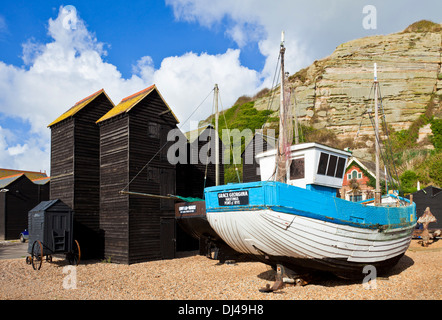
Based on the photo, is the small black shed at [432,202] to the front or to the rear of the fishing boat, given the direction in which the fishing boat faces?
to the front

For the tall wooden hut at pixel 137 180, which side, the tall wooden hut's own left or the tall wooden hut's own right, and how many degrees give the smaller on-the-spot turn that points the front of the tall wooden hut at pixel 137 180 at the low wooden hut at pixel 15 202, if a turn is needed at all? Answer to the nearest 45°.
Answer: approximately 180°

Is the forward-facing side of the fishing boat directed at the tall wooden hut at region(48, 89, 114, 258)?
no

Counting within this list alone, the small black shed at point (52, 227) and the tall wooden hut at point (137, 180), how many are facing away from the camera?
0

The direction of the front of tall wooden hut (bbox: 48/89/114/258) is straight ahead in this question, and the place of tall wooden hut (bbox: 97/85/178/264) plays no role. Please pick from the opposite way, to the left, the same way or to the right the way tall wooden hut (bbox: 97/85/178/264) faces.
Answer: the same way

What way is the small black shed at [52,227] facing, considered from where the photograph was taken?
facing the viewer and to the right of the viewer

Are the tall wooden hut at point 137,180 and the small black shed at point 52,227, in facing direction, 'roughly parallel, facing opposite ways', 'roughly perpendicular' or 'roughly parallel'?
roughly parallel

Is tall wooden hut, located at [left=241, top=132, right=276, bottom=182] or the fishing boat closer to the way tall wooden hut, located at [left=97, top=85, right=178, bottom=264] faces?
the fishing boat

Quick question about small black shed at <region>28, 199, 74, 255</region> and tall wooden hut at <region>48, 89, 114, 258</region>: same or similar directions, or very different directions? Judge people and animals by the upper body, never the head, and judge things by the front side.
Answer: same or similar directions

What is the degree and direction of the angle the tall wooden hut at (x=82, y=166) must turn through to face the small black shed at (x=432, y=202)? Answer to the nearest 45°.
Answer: approximately 45° to its left
